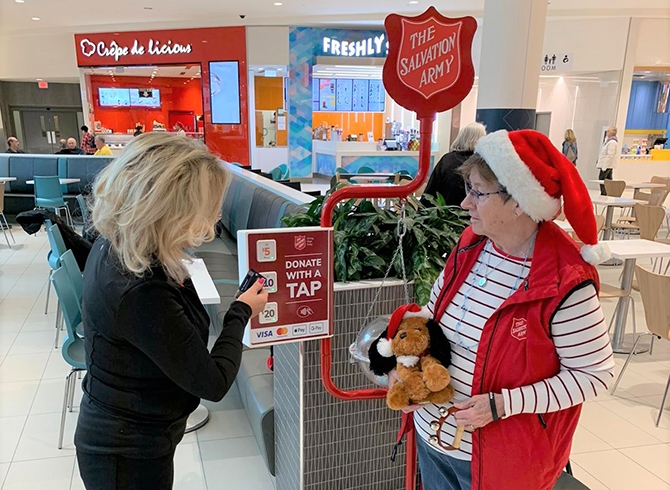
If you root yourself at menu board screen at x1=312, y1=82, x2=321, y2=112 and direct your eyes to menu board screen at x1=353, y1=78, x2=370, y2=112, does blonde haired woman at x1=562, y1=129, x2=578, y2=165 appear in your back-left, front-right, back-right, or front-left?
front-right

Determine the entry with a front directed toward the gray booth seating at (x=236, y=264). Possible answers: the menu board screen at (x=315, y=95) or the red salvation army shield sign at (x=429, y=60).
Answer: the menu board screen

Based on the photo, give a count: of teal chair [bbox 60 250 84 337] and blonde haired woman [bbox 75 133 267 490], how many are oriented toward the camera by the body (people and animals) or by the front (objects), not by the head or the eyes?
0

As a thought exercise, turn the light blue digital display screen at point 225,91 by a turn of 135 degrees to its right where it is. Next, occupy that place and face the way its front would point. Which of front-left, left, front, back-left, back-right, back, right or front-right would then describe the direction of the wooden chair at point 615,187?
back

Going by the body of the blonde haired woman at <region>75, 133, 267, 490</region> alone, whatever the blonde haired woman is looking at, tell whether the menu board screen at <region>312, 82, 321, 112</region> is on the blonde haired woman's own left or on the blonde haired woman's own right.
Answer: on the blonde haired woman's own left

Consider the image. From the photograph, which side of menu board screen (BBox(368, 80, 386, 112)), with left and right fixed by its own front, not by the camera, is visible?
front

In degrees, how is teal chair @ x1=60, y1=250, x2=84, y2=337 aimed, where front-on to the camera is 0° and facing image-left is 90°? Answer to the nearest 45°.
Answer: approximately 270°

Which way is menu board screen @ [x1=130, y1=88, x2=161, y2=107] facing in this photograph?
toward the camera

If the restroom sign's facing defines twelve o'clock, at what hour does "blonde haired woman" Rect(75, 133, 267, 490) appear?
The blonde haired woman is roughly at 12 o'clock from the restroom sign.

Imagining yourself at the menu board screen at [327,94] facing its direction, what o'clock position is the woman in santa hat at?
The woman in santa hat is roughly at 12 o'clock from the menu board screen.

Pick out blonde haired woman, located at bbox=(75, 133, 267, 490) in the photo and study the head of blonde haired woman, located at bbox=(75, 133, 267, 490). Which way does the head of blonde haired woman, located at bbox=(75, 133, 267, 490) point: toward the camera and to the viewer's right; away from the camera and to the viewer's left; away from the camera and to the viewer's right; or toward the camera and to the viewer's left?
away from the camera and to the viewer's right

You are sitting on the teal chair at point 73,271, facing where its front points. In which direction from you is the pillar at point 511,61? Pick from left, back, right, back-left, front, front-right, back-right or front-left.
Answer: front

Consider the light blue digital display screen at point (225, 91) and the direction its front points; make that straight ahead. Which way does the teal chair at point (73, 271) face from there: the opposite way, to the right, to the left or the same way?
to the left

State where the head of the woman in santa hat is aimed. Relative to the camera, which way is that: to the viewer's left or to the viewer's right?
to the viewer's left

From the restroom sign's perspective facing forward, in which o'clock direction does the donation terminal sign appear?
The donation terminal sign is roughly at 12 o'clock from the restroom sign.

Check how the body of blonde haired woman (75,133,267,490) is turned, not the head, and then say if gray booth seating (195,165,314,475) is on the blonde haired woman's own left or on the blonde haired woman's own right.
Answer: on the blonde haired woman's own left
